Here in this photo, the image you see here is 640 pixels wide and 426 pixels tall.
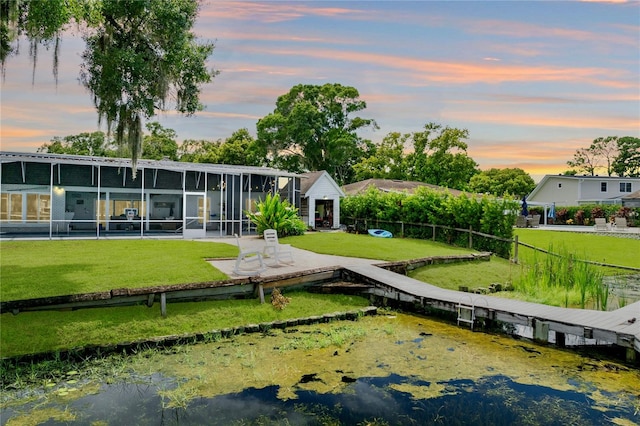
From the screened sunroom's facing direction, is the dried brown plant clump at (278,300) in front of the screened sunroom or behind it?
in front

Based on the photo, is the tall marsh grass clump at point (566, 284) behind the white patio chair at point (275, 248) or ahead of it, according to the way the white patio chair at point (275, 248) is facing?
ahead

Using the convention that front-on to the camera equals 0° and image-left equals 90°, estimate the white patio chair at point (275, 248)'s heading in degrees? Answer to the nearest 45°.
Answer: approximately 315°

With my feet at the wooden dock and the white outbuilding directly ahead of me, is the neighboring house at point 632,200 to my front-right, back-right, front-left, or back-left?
front-right

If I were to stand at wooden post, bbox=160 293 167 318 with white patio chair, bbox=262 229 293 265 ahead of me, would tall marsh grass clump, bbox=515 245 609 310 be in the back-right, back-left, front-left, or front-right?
front-right

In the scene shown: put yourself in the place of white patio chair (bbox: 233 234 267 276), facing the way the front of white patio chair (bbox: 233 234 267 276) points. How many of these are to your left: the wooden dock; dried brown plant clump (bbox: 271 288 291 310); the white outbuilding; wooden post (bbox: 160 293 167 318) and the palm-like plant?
2

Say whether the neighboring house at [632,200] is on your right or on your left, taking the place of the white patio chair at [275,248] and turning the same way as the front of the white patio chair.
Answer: on your left

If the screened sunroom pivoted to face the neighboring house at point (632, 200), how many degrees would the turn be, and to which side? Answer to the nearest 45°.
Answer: approximately 90° to its left

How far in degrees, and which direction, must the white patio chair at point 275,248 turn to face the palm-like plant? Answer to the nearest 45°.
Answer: approximately 135° to its left

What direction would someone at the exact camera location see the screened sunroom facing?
facing the viewer

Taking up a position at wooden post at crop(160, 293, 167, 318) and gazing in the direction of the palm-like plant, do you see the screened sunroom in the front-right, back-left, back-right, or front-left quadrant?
front-left
